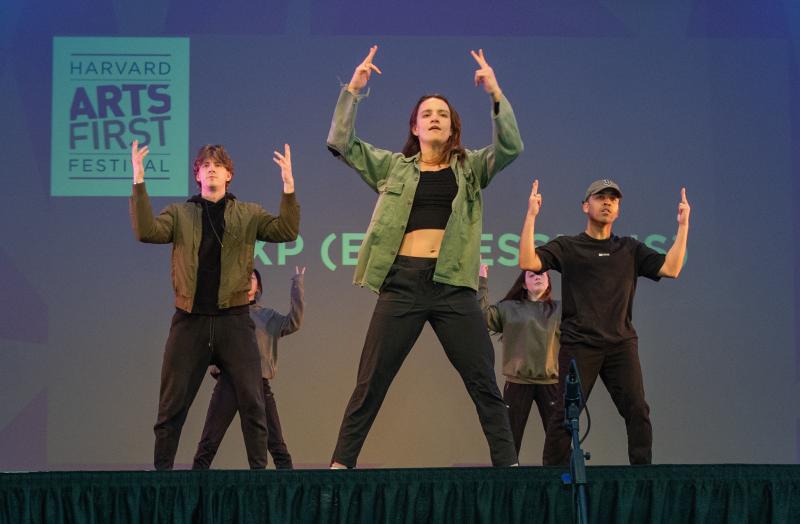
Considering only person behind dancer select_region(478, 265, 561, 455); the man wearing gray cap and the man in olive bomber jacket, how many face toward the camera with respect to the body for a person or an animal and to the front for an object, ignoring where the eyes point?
3

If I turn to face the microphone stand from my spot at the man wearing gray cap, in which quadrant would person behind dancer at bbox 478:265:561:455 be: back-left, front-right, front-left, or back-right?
back-right

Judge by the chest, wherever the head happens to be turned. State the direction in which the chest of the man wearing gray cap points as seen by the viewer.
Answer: toward the camera

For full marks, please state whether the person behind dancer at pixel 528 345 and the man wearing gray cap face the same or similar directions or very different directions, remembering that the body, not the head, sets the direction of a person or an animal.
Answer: same or similar directions

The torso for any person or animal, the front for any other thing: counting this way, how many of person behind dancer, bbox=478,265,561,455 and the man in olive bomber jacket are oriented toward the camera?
2

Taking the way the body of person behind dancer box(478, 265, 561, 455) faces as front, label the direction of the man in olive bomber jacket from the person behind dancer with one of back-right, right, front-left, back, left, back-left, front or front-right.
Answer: front-right

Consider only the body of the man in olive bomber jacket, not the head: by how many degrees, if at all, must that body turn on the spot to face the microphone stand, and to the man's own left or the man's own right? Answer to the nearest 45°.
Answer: approximately 45° to the man's own left

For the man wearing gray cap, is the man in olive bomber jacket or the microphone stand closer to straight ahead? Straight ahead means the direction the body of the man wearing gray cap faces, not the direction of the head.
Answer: the microphone stand

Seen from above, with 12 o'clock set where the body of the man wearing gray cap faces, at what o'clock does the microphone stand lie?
The microphone stand is roughly at 12 o'clock from the man wearing gray cap.

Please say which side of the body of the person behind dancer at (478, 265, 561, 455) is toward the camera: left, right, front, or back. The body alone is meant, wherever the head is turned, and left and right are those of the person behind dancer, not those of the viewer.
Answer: front

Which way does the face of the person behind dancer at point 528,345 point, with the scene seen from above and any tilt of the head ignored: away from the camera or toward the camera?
toward the camera

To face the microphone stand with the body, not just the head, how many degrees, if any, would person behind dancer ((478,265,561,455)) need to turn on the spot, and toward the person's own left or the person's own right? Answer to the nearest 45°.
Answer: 0° — they already face it

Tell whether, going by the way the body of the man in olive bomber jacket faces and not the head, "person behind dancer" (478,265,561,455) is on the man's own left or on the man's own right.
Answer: on the man's own left
